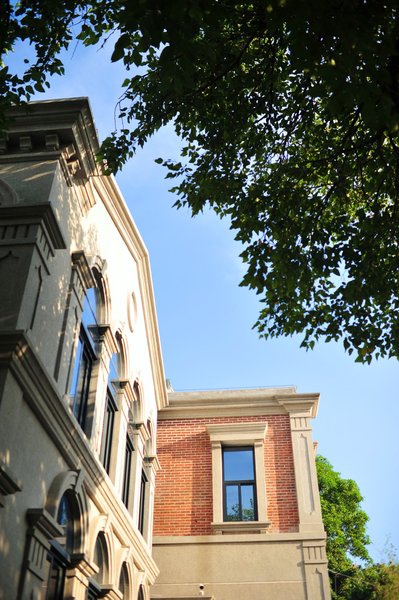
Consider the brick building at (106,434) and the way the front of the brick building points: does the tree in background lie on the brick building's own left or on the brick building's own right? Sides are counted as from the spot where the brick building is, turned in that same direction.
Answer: on the brick building's own left
